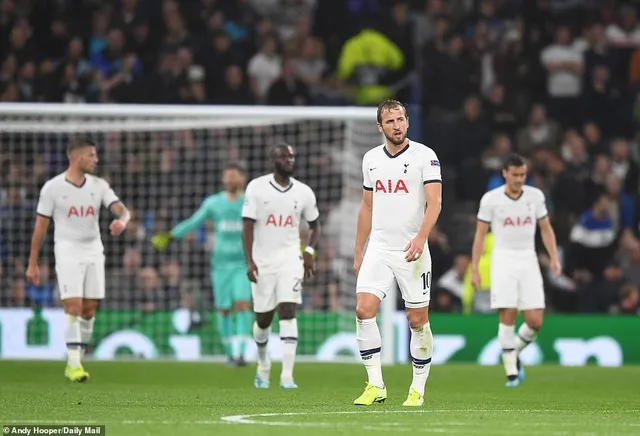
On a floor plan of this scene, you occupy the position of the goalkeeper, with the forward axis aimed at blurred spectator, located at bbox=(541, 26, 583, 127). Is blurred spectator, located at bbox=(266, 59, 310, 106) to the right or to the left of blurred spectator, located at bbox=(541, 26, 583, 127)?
left

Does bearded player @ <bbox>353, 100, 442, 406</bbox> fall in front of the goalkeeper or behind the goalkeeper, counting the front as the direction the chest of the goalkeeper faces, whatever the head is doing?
in front

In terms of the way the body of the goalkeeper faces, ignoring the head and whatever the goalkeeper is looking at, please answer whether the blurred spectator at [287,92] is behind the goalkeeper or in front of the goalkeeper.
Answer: behind

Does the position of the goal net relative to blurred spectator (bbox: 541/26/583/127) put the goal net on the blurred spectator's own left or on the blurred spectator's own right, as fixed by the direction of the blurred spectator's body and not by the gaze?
on the blurred spectator's own right

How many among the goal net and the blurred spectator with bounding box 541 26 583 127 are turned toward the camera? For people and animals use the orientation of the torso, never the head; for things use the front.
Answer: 2

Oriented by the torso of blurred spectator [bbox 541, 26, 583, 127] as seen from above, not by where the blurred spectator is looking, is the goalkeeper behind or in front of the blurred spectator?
in front

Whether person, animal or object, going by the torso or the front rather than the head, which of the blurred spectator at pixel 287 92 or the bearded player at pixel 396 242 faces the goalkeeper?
the blurred spectator

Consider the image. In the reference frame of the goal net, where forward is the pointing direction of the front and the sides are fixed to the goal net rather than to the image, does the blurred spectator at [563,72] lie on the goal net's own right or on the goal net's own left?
on the goal net's own left

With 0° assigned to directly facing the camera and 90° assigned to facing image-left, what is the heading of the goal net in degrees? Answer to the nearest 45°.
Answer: approximately 0°

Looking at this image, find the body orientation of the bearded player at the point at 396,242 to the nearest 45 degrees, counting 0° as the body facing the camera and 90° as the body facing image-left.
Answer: approximately 45°

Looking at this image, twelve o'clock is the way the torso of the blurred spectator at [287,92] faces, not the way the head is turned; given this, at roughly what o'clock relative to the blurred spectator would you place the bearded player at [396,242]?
The bearded player is roughly at 12 o'clock from the blurred spectator.
